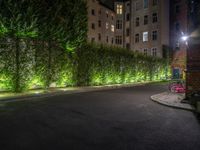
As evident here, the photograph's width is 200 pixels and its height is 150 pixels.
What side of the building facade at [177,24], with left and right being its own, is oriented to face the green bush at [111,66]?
front

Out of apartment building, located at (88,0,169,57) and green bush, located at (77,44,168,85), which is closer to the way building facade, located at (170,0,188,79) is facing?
the green bush

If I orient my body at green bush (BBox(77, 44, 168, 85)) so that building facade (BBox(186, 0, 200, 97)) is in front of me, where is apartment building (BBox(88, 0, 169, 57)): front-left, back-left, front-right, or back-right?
back-left

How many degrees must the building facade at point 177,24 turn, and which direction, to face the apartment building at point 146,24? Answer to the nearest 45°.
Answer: approximately 90° to its right

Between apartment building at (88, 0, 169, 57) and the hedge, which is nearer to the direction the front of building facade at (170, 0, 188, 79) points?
the hedge

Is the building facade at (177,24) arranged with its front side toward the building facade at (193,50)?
yes

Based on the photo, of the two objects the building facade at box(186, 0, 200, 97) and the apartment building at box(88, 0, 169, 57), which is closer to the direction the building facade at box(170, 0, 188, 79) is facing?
the building facade

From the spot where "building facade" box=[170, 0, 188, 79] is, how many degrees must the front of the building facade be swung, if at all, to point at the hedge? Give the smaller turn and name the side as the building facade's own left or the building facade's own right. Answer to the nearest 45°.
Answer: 0° — it already faces it
